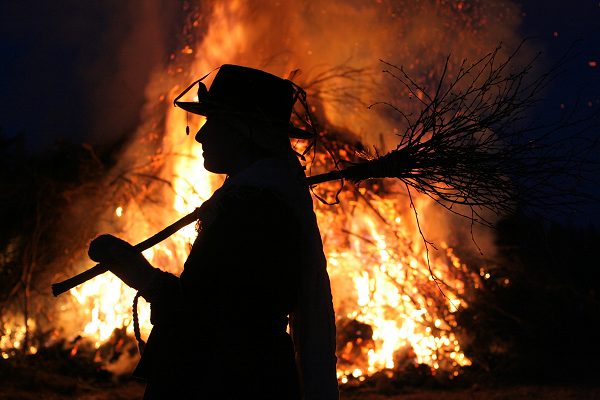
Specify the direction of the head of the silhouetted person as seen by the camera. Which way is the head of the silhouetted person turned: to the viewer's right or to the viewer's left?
to the viewer's left

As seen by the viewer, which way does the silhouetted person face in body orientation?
to the viewer's left
